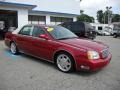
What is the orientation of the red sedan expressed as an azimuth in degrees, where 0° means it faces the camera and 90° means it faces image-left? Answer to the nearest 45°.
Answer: approximately 315°

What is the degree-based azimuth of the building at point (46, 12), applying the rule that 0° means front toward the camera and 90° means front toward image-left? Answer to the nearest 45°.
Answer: approximately 315°

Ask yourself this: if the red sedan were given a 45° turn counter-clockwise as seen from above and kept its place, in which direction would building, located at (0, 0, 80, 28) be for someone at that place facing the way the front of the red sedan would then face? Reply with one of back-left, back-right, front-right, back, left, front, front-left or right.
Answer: left
